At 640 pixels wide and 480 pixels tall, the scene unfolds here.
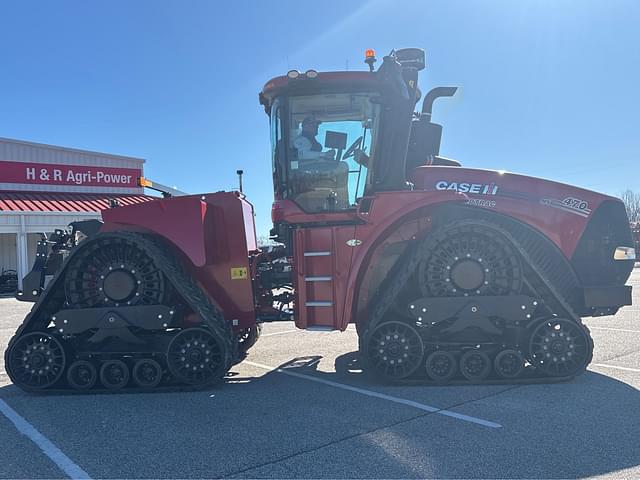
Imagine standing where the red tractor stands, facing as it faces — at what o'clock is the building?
The building is roughly at 8 o'clock from the red tractor.

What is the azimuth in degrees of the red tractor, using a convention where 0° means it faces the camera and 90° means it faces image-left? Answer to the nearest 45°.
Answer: approximately 270°
